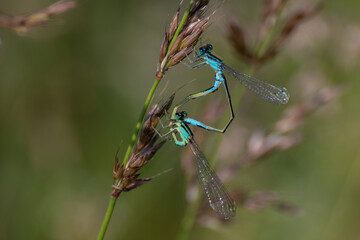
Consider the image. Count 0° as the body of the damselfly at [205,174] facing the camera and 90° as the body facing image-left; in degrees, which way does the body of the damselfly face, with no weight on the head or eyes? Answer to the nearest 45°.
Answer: approximately 90°

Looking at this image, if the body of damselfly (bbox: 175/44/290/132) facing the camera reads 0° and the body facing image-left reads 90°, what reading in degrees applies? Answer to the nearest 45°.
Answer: approximately 90°

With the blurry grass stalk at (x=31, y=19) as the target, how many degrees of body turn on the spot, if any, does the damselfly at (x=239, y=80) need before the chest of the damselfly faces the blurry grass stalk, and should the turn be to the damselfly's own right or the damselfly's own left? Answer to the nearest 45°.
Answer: approximately 45° to the damselfly's own left

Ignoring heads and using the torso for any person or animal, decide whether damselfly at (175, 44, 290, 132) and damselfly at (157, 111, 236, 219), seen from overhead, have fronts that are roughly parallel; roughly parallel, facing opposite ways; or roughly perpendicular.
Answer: roughly parallel

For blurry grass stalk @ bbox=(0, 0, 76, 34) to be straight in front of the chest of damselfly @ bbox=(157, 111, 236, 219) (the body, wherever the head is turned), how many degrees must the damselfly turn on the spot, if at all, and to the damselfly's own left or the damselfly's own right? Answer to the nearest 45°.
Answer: approximately 45° to the damselfly's own right
